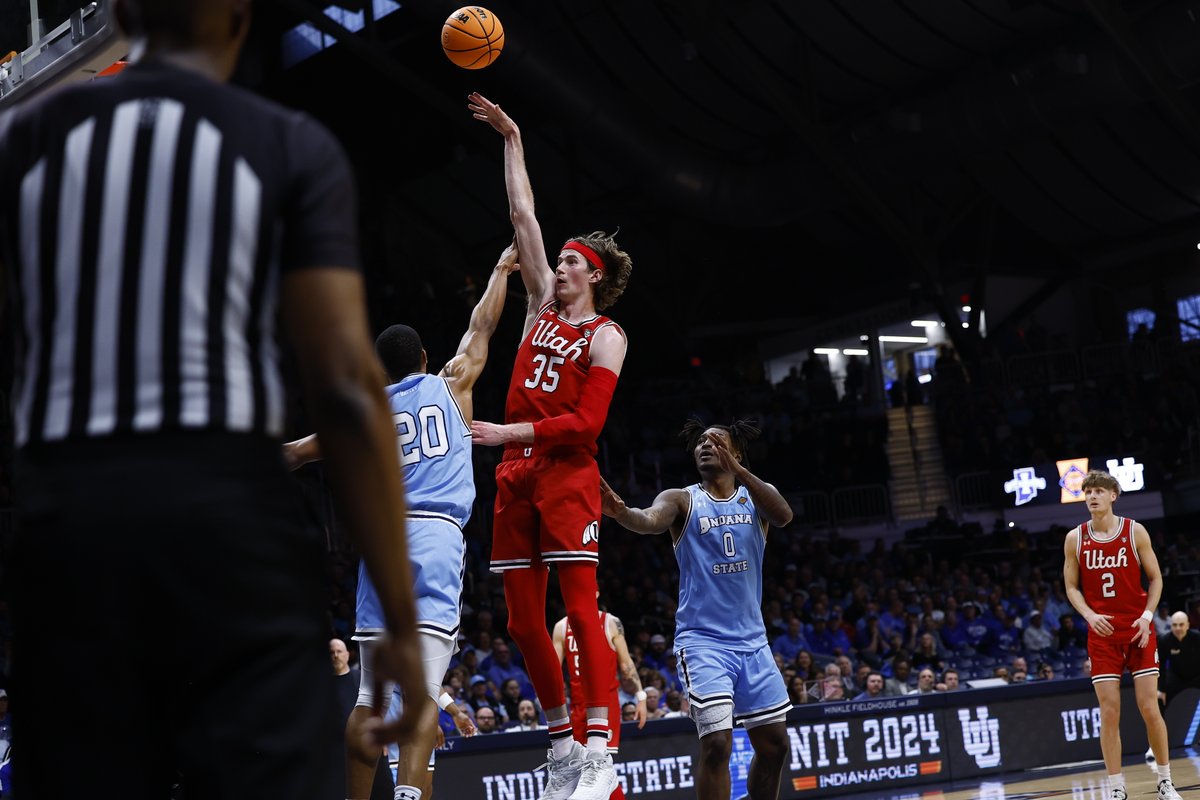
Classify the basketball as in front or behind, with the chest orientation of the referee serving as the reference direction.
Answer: in front

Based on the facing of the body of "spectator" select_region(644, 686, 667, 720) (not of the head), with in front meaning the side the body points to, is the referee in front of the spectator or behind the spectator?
in front

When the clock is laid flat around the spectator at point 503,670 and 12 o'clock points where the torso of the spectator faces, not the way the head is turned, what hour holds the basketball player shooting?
The basketball player shooting is roughly at 12 o'clock from the spectator.

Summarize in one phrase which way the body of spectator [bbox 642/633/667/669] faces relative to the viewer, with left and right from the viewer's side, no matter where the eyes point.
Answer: facing the viewer

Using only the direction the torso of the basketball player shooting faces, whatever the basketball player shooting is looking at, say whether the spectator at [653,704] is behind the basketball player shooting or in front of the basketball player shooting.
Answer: behind

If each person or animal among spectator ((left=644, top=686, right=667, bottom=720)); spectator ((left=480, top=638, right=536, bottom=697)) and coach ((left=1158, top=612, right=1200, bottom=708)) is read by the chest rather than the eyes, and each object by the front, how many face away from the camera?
0

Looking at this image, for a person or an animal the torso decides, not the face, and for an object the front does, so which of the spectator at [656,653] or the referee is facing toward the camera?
the spectator

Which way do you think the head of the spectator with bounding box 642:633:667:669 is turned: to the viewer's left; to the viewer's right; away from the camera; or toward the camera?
toward the camera

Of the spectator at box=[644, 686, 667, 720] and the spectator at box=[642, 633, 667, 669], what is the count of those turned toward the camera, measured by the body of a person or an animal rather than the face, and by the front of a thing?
2

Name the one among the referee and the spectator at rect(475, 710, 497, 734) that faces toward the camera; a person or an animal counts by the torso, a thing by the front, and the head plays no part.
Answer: the spectator

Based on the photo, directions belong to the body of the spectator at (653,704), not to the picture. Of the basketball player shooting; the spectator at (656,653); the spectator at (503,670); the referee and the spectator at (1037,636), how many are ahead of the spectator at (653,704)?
2

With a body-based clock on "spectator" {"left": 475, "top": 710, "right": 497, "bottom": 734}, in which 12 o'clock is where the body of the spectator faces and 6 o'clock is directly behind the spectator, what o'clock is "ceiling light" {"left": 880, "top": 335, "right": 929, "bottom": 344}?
The ceiling light is roughly at 7 o'clock from the spectator.

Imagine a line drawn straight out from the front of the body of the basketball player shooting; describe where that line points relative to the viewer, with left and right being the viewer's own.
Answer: facing the viewer and to the left of the viewer

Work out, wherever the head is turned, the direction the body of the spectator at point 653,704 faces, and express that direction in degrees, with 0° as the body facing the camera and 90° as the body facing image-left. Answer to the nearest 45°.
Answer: approximately 0°

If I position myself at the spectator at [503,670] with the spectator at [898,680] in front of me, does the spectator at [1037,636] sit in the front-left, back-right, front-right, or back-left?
front-left

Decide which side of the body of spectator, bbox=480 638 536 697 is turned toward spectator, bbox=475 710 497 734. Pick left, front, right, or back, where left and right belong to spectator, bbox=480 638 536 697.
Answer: front

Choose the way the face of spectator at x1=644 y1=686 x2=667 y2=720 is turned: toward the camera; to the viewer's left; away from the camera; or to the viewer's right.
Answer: toward the camera

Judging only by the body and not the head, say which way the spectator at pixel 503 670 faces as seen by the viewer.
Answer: toward the camera

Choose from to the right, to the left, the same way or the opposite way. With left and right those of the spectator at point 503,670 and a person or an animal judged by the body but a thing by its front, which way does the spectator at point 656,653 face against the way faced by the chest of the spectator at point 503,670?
the same way

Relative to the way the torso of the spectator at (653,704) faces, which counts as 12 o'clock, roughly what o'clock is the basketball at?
The basketball is roughly at 12 o'clock from the spectator.
